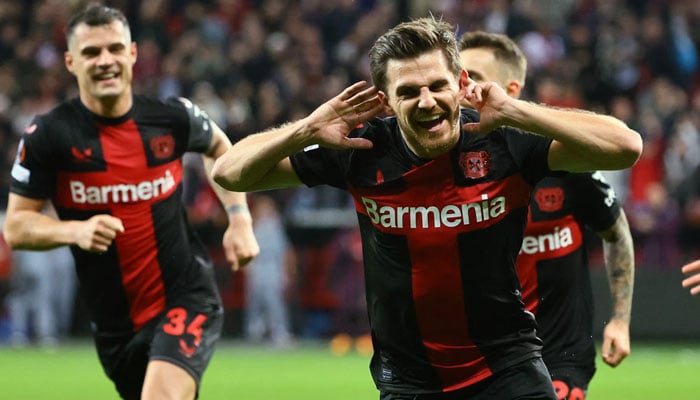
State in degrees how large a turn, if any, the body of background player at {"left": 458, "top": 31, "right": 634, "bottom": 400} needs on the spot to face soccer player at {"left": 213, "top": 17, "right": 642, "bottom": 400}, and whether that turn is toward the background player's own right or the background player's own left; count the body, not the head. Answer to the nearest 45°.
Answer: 0° — they already face them

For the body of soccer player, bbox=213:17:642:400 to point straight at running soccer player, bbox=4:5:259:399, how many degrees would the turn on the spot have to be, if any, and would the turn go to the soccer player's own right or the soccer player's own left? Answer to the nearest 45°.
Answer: approximately 135° to the soccer player's own right

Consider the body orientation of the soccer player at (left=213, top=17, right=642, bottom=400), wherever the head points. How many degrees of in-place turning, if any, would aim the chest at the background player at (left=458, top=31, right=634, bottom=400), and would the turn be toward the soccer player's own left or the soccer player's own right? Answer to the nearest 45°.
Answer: approximately 135° to the soccer player's own left

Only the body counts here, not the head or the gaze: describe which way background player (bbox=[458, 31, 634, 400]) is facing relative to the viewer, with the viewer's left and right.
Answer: facing the viewer and to the left of the viewer

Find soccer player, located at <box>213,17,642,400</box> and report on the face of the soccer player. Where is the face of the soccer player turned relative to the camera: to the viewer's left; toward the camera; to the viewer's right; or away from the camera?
toward the camera

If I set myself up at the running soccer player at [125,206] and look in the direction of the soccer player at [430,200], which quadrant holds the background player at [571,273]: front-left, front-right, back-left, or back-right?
front-left

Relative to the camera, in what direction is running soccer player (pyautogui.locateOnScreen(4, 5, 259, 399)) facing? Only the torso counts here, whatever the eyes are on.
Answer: toward the camera

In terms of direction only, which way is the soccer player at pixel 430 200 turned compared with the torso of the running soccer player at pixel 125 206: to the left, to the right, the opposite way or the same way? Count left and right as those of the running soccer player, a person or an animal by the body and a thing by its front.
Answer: the same way

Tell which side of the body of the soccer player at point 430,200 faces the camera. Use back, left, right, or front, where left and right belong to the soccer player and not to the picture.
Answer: front

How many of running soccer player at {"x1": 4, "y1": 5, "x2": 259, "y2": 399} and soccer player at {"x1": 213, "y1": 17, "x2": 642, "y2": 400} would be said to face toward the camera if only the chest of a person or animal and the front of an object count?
2

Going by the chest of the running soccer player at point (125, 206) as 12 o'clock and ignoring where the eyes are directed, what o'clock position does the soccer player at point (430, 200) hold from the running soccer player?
The soccer player is roughly at 11 o'clock from the running soccer player.

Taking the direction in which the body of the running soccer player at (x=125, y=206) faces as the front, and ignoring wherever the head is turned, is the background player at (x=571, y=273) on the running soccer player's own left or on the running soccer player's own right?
on the running soccer player's own left
